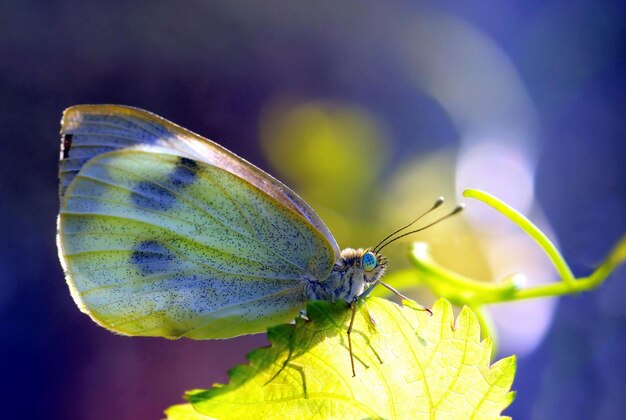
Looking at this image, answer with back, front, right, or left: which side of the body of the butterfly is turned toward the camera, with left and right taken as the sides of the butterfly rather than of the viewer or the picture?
right
